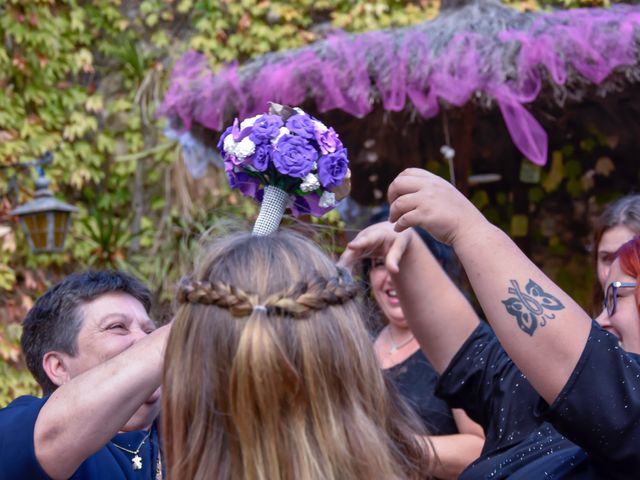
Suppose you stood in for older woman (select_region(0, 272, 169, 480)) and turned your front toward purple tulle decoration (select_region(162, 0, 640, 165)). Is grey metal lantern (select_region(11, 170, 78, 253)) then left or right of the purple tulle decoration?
left

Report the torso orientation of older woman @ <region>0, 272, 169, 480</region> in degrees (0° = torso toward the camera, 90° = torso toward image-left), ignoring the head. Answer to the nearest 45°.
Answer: approximately 315°

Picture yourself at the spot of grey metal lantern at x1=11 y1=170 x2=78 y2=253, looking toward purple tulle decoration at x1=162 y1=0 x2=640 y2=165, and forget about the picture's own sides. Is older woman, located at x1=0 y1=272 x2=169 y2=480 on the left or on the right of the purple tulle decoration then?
right

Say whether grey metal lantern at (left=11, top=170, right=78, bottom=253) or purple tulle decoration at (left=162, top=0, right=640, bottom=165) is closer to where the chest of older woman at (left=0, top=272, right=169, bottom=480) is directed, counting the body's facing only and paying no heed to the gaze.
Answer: the purple tulle decoration

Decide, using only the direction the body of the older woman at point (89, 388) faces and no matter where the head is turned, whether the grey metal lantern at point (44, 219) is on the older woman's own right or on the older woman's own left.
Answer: on the older woman's own left

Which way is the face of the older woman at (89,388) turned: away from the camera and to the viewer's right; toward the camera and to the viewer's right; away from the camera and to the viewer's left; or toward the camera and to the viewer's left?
toward the camera and to the viewer's right

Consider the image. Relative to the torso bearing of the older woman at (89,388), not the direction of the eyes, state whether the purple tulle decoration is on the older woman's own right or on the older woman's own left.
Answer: on the older woman's own left
